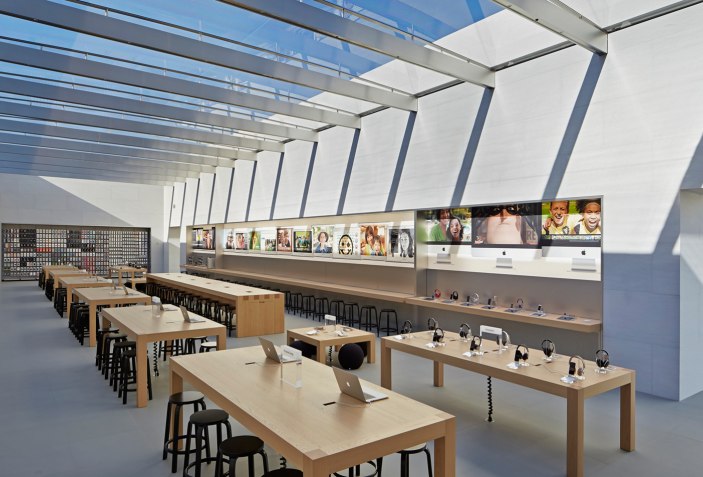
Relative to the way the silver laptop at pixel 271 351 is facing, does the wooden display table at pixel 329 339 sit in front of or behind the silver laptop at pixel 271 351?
in front

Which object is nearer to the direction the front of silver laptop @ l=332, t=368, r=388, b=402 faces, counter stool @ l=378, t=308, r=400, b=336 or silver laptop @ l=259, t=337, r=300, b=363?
the counter stool

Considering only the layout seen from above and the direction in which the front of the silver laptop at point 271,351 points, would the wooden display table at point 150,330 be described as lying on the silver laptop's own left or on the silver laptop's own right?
on the silver laptop's own left

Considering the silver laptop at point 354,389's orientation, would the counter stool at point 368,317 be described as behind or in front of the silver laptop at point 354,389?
in front

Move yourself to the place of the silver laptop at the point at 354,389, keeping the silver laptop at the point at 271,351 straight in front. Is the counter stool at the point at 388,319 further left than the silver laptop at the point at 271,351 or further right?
right

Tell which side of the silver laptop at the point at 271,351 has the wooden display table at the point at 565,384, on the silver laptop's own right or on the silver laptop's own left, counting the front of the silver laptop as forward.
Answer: on the silver laptop's own right

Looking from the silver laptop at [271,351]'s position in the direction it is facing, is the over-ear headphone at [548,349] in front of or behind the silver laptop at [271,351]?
in front

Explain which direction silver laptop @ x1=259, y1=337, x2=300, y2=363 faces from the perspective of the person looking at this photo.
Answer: facing away from the viewer and to the right of the viewer

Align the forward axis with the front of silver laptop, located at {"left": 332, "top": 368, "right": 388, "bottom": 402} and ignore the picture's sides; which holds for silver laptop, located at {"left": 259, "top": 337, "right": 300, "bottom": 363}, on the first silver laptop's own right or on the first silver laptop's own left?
on the first silver laptop's own left

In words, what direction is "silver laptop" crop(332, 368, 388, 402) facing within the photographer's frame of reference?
facing away from the viewer and to the right of the viewer

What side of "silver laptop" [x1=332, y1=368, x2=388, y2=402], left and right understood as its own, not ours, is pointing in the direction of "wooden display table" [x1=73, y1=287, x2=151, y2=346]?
left

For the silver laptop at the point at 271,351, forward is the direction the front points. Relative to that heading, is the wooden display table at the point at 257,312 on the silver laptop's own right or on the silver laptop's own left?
on the silver laptop's own left

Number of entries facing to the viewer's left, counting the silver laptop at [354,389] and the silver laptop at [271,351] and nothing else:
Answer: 0
